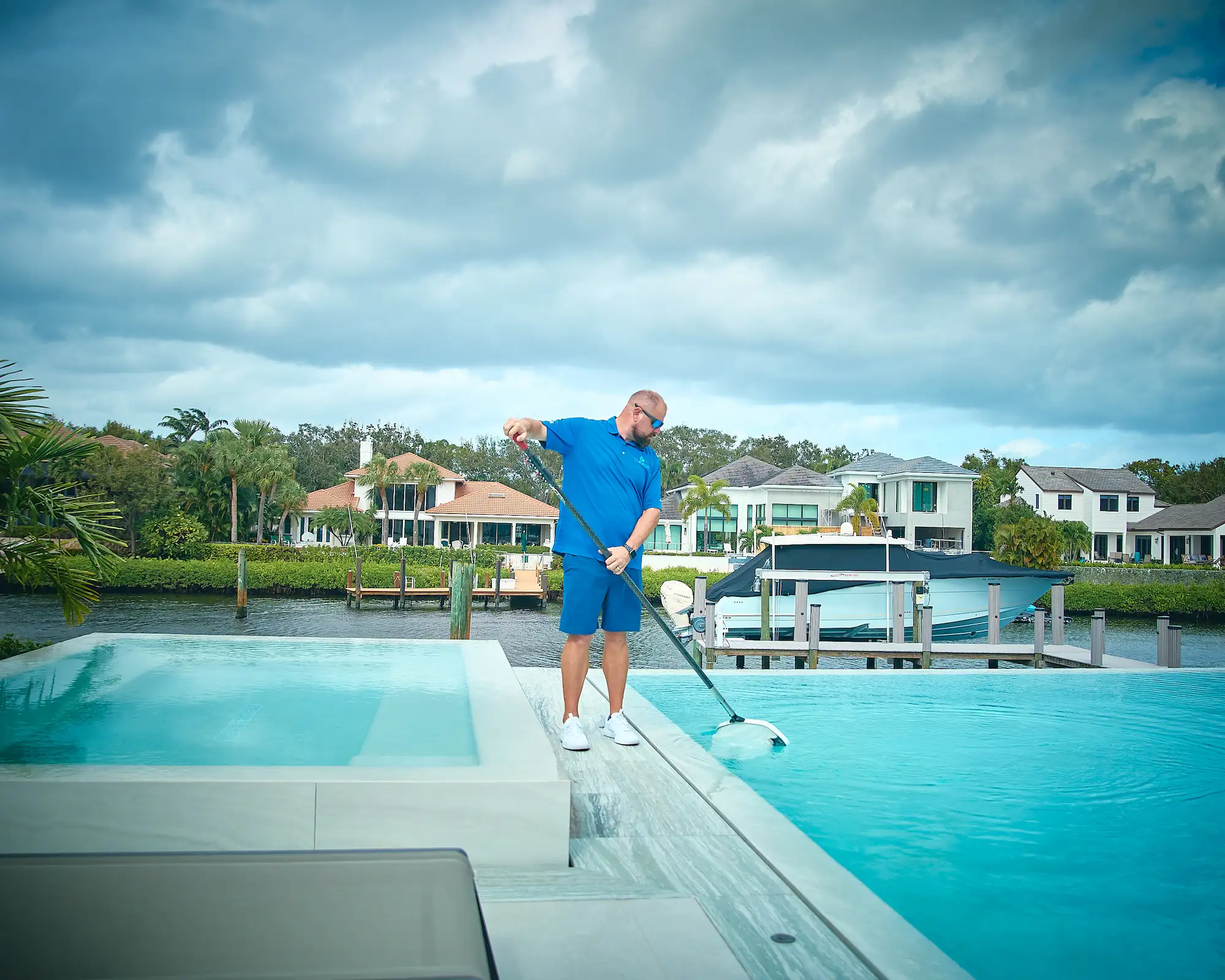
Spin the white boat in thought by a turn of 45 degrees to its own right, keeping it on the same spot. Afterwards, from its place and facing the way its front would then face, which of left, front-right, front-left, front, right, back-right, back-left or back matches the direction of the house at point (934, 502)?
back-left

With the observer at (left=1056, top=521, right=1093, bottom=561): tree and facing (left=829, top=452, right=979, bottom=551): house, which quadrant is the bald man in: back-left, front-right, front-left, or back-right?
front-left

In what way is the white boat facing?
to the viewer's right

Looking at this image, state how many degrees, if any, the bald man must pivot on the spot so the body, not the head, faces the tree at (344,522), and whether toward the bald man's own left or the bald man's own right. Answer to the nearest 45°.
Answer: approximately 135° to the bald man's own left

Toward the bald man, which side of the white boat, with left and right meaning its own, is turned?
right

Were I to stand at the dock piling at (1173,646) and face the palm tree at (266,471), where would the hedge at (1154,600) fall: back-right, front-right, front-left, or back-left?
front-right

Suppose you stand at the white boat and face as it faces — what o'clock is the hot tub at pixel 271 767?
The hot tub is roughly at 3 o'clock from the white boat.

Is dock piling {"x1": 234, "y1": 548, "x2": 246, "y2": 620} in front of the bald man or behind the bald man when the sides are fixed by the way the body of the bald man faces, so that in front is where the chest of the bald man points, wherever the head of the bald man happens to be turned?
behind

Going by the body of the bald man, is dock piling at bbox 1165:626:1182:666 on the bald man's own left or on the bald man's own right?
on the bald man's own left

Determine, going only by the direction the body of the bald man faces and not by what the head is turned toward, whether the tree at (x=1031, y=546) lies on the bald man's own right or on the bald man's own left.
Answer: on the bald man's own left

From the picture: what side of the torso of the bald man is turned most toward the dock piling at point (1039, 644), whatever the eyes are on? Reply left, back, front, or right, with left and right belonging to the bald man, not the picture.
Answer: left

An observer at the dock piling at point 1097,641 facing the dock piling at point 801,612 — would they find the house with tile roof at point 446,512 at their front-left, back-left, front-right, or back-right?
front-right
